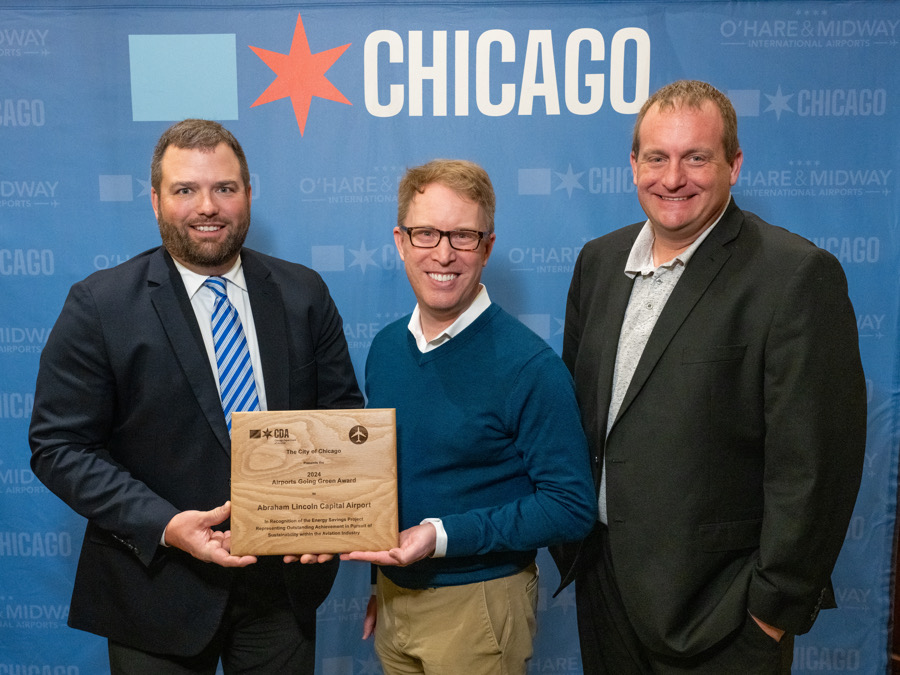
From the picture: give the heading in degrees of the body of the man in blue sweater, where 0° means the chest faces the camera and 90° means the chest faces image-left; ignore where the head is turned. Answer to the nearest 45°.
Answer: approximately 45°

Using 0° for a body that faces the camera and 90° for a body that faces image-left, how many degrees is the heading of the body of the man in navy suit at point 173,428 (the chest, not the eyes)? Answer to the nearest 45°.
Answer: approximately 315°

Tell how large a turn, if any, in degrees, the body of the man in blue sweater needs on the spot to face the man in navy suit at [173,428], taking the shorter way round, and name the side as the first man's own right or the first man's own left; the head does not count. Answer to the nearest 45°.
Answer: approximately 45° to the first man's own right

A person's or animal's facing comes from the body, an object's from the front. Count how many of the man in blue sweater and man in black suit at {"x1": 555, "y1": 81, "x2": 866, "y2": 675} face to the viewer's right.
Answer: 0

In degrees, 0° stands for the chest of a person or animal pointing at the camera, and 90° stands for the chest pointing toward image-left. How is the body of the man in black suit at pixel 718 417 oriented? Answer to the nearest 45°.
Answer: approximately 45°

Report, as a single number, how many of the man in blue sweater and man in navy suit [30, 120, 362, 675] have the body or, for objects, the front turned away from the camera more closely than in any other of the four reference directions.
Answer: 0
